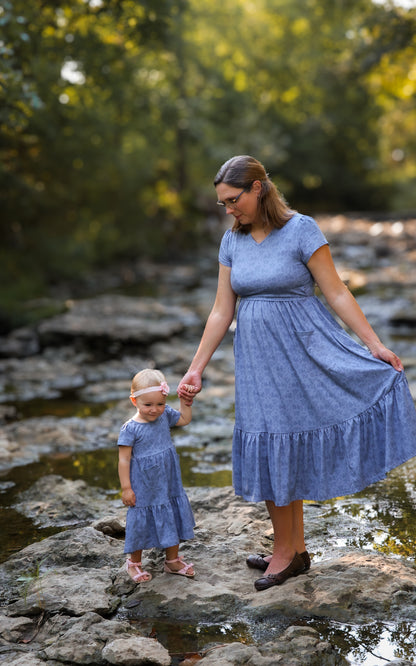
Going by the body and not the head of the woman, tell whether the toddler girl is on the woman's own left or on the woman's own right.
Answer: on the woman's own right

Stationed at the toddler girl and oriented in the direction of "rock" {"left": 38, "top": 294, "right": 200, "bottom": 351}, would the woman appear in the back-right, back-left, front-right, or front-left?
back-right

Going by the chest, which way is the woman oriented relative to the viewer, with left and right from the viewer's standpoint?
facing the viewer and to the left of the viewer

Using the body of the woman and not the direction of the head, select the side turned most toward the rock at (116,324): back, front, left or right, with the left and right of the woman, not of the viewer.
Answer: right

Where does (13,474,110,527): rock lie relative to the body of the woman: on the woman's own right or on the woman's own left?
on the woman's own right
